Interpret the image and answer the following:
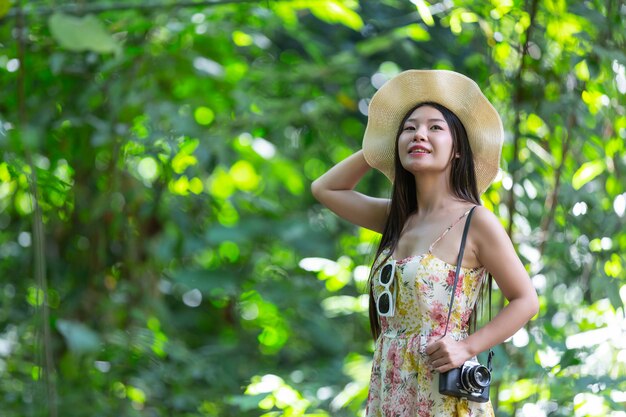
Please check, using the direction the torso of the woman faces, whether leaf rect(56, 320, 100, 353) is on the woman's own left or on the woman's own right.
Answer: on the woman's own right

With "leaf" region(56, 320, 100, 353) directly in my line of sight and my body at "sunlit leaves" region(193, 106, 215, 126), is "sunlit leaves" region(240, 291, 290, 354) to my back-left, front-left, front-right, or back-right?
front-left

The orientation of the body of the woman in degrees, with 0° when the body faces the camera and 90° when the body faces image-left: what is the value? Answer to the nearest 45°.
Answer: approximately 45°

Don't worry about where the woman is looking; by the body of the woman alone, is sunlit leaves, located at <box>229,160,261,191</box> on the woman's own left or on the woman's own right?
on the woman's own right

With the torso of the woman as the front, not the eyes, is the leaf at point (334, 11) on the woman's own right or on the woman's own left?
on the woman's own right

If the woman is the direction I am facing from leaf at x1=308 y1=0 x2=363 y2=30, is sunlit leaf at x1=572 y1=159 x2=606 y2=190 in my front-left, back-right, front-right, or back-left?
front-left
